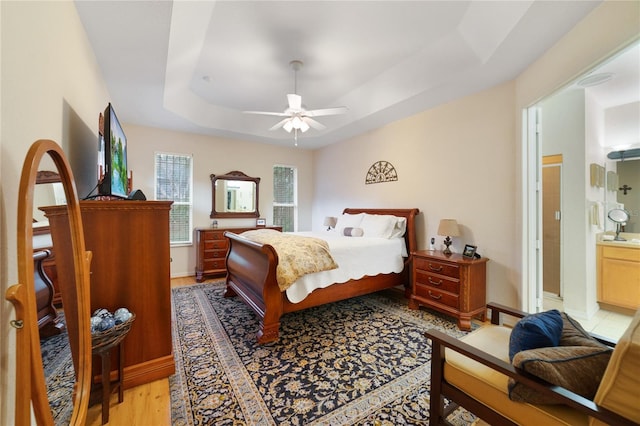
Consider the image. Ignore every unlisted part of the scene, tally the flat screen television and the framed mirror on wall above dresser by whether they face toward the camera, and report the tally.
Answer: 1

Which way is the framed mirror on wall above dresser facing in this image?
toward the camera

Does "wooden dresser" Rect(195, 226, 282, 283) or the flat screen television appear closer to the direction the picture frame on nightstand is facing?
the flat screen television

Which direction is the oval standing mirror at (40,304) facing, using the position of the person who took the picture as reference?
facing the viewer and to the right of the viewer

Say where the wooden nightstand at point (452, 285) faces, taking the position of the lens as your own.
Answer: facing the viewer and to the left of the viewer

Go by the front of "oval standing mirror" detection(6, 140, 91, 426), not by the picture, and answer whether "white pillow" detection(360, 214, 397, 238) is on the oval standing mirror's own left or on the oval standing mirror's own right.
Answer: on the oval standing mirror's own left

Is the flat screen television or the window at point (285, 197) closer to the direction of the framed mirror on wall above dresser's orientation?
the flat screen television

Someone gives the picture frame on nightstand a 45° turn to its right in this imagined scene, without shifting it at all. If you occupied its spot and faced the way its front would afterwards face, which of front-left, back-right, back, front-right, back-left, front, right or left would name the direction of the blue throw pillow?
left

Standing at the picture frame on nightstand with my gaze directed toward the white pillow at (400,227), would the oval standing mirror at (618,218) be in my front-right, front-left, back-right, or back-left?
back-right

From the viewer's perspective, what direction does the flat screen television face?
to the viewer's right

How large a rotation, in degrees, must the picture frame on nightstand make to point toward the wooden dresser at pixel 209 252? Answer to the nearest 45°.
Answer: approximately 45° to its right
